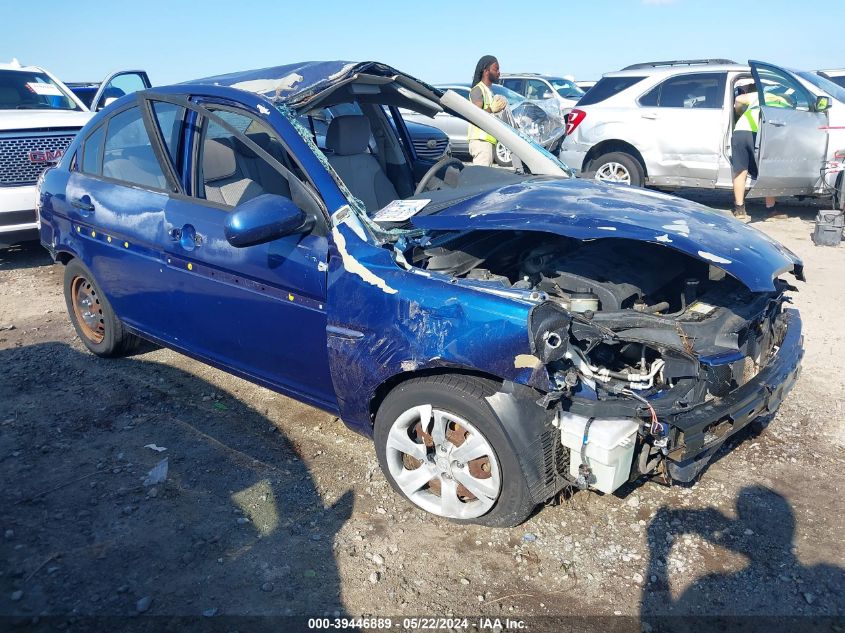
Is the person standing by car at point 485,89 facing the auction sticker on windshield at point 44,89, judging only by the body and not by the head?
no

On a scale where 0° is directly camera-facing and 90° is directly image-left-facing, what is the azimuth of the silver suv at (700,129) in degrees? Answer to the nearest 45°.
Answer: approximately 270°

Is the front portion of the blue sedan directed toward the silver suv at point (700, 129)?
no

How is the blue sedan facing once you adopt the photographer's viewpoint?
facing the viewer and to the right of the viewer

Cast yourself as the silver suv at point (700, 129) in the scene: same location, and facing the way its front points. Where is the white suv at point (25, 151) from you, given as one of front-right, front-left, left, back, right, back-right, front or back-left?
back-right
